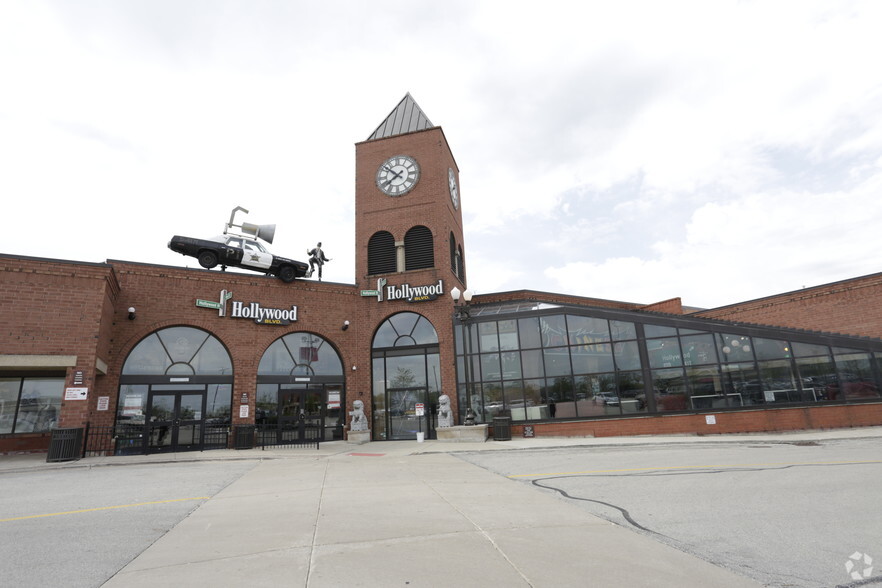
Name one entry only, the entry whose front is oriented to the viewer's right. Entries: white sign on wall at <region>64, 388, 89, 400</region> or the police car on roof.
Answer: the police car on roof

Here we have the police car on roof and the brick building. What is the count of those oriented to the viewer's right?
1

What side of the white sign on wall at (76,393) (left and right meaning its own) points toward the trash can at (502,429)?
left

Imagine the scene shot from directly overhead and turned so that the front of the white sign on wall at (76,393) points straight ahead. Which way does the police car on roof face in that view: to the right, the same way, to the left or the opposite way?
to the left

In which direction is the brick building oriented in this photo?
toward the camera

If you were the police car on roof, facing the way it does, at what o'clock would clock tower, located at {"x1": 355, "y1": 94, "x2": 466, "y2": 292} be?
The clock tower is roughly at 12 o'clock from the police car on roof.

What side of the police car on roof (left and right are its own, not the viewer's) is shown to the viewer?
right

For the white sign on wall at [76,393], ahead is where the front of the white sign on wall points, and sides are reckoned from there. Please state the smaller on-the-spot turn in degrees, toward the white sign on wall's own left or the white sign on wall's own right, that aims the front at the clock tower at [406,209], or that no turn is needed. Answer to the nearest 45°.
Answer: approximately 90° to the white sign on wall's own left
